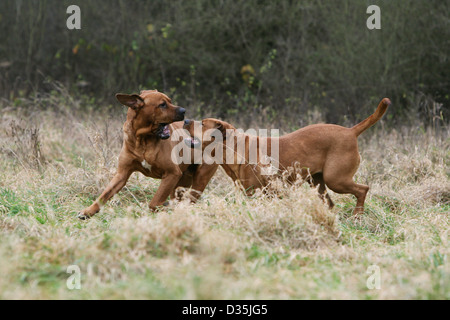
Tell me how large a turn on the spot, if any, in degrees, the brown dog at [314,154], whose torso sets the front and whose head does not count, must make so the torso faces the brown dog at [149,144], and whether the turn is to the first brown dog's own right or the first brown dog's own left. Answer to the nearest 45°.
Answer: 0° — it already faces it

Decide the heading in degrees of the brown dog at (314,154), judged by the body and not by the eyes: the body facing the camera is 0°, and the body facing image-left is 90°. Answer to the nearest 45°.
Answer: approximately 90°
